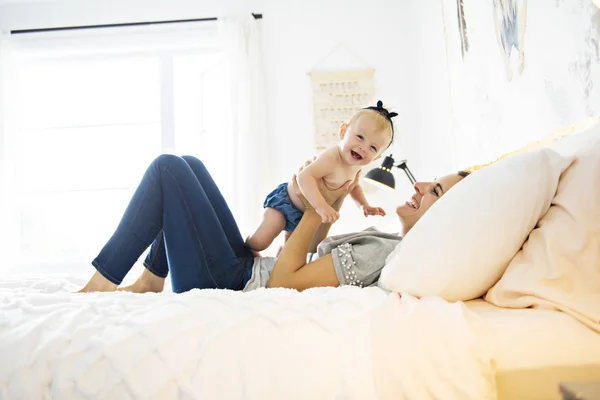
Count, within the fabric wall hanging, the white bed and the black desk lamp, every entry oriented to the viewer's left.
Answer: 2

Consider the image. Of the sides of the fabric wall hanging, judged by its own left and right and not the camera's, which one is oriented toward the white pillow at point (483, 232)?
front

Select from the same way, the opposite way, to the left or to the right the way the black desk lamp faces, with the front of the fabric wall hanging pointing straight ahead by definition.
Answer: to the right

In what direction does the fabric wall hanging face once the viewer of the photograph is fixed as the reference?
facing the viewer

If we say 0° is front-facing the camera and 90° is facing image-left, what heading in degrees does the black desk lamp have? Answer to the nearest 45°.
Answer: approximately 90°

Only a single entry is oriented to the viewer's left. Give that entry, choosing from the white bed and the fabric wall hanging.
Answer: the white bed

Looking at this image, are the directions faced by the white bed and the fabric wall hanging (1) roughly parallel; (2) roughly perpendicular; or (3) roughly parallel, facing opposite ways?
roughly perpendicular

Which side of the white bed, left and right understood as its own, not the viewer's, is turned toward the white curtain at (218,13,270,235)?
right

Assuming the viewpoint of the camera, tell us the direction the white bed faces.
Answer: facing to the left of the viewer

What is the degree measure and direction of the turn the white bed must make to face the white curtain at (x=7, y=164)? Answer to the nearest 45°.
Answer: approximately 45° to its right

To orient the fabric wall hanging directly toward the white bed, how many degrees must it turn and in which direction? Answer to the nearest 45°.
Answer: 0° — it already faces it

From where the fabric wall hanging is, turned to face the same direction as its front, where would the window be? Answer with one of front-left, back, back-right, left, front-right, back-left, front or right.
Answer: right

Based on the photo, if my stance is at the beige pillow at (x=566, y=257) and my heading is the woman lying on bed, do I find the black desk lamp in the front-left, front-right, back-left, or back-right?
front-right

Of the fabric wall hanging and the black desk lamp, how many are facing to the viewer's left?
1

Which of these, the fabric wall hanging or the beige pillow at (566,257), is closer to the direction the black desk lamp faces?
the fabric wall hanging

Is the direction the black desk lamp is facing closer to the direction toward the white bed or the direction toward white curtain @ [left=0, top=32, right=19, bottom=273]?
the white curtain
